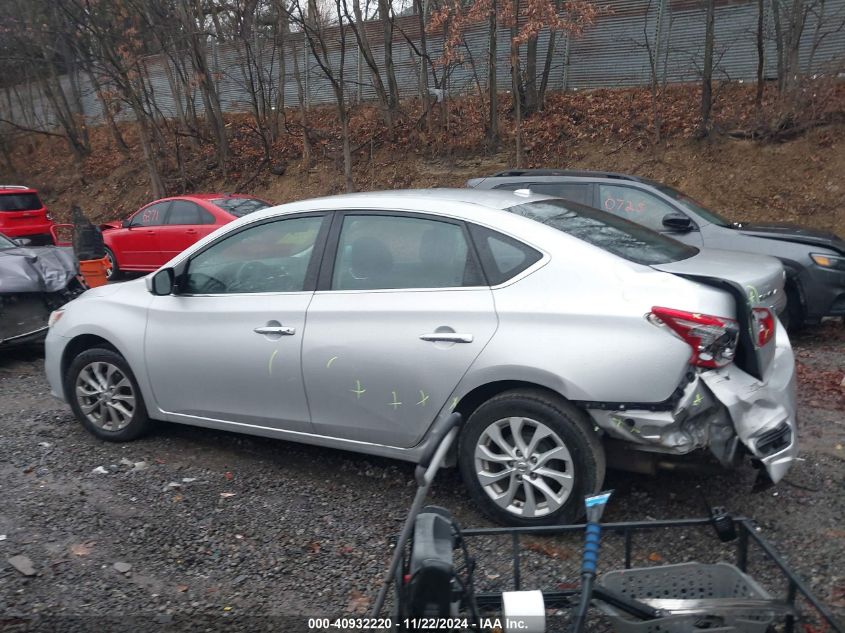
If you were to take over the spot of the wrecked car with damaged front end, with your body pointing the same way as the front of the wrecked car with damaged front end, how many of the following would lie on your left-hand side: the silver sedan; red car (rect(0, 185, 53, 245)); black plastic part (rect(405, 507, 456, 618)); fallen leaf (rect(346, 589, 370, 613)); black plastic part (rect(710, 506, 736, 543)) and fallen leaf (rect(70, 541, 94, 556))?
1

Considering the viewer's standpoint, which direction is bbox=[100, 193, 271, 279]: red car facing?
facing away from the viewer and to the left of the viewer

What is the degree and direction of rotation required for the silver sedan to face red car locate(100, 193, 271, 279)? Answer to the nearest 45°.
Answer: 0° — it already faces it

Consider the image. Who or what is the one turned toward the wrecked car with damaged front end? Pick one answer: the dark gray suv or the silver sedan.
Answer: the silver sedan

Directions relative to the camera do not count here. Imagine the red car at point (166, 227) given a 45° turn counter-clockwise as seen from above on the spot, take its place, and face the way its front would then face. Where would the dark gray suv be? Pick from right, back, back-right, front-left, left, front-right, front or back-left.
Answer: back-left

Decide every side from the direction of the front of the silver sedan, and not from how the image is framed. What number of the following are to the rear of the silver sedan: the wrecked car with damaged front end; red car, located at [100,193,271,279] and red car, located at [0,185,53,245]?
0

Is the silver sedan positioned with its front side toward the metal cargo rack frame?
no

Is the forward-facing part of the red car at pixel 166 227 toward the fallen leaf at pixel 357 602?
no

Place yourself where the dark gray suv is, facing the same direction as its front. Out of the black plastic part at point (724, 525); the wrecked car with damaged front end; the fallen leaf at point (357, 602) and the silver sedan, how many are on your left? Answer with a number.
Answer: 0

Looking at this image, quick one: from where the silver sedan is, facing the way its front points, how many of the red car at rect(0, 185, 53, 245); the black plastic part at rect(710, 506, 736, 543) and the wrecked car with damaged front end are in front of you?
2

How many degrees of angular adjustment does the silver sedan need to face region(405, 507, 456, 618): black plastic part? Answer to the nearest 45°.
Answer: approximately 135° to its left

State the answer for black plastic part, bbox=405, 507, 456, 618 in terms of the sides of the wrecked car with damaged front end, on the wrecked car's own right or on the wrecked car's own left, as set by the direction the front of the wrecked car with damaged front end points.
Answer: on the wrecked car's own right

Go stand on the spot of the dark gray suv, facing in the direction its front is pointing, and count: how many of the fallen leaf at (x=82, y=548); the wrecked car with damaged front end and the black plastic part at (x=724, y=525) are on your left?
0

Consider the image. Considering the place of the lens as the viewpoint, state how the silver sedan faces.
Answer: facing away from the viewer and to the left of the viewer

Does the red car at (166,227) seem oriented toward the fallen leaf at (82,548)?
no
